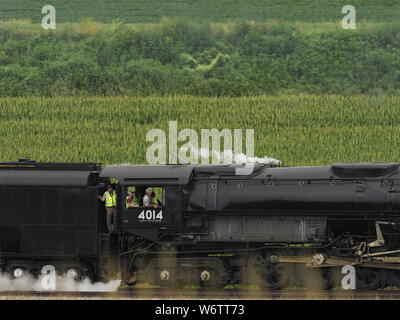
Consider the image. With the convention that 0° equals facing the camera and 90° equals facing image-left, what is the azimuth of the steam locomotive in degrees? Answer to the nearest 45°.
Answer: approximately 270°
